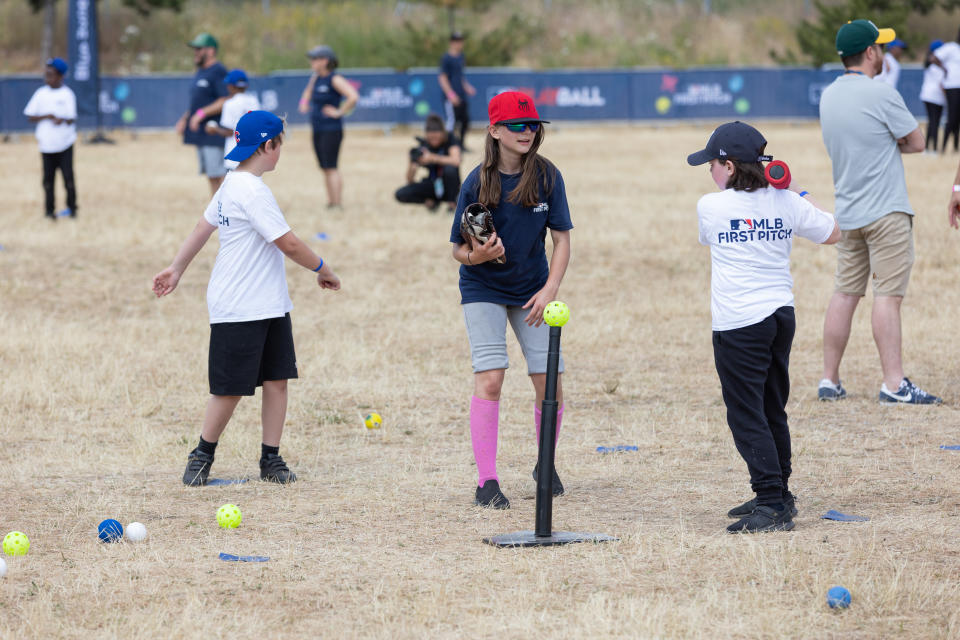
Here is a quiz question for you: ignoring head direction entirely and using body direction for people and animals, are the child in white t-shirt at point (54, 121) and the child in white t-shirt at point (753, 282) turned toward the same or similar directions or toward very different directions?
very different directions

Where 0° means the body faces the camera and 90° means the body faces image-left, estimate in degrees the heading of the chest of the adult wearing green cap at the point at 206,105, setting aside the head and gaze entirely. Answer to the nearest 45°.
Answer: approximately 45°

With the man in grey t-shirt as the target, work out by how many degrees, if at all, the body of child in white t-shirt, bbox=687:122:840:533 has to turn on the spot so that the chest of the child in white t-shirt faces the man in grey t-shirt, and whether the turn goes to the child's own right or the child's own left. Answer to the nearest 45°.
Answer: approximately 45° to the child's own right

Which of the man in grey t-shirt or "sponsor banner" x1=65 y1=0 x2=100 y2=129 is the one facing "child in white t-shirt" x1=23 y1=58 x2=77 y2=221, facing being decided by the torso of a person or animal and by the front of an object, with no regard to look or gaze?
the sponsor banner

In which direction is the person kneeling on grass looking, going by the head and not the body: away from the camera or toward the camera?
toward the camera

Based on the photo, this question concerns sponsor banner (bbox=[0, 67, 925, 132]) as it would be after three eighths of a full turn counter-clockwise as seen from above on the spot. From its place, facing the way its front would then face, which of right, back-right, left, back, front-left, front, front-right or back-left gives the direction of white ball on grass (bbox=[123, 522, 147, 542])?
back-right

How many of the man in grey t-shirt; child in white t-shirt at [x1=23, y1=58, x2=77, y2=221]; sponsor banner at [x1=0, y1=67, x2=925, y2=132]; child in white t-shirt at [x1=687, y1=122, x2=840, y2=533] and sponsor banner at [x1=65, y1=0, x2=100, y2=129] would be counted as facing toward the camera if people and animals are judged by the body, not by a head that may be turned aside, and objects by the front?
3

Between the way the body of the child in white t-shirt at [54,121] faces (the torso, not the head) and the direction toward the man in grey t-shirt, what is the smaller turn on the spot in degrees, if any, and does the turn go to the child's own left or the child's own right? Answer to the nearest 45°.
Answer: approximately 45° to the child's own left

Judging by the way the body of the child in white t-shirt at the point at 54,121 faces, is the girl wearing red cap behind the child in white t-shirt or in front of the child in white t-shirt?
in front

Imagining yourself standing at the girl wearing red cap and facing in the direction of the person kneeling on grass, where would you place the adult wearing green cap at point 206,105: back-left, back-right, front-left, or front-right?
front-left

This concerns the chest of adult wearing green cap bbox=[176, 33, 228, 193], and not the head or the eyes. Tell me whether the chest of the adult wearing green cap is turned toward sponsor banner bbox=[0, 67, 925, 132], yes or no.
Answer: no

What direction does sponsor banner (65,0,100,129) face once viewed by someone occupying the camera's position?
facing the viewer

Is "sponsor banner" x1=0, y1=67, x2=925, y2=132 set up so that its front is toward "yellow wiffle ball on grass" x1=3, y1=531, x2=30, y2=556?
yes

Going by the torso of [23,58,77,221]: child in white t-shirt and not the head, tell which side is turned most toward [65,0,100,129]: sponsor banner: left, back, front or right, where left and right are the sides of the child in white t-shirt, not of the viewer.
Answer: back

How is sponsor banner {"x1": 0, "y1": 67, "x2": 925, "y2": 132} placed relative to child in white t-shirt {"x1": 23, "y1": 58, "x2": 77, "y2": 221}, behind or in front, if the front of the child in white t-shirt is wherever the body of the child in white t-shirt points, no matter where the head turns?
behind

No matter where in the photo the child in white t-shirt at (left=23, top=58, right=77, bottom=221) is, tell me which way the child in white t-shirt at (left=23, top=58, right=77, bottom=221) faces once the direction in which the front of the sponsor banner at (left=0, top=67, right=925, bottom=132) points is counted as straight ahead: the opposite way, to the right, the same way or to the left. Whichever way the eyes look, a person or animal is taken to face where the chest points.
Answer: the same way

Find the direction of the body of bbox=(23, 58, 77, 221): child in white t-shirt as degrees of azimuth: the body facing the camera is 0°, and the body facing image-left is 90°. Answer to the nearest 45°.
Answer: approximately 0°

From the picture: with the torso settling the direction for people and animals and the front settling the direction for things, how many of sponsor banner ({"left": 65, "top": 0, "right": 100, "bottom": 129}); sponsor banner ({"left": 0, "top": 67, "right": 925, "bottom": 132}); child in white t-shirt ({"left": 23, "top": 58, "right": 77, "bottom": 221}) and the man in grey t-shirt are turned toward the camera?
3

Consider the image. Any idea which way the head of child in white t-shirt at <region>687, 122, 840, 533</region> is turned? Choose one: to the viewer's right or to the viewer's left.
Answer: to the viewer's left

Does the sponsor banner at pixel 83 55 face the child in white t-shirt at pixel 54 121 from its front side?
yes

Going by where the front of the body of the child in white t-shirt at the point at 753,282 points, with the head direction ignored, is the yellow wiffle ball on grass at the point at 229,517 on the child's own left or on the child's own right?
on the child's own left

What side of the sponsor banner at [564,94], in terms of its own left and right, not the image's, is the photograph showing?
front

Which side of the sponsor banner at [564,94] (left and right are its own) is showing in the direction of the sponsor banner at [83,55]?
right
